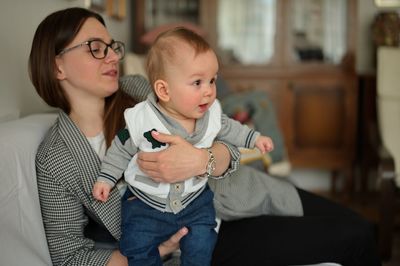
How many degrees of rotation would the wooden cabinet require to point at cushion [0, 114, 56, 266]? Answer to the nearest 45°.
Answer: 0° — it already faces it

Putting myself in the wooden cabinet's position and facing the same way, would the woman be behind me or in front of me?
in front

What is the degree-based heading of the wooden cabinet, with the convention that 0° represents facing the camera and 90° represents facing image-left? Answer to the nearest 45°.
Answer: approximately 0°

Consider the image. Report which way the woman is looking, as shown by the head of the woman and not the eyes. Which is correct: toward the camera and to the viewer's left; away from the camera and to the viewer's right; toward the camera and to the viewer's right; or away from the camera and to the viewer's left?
toward the camera and to the viewer's right
